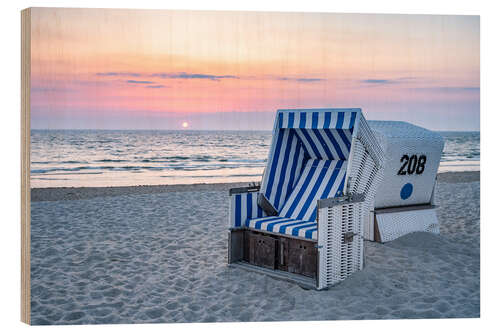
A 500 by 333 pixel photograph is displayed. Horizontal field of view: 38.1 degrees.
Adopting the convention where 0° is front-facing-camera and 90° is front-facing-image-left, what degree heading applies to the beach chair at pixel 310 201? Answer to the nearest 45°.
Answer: approximately 45°

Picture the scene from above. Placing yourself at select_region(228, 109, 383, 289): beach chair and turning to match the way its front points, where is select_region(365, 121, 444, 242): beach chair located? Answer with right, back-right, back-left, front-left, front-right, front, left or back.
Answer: back
